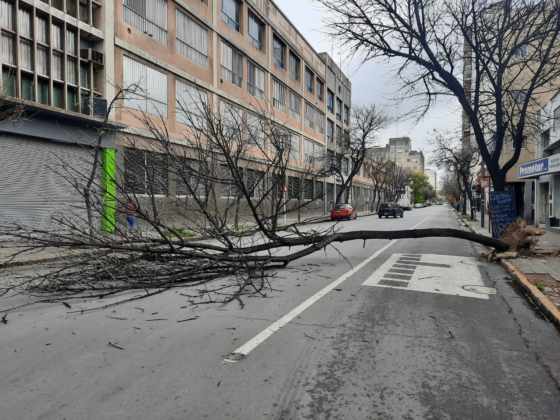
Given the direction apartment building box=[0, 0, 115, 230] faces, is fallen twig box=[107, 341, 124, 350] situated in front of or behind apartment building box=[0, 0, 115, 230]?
in front

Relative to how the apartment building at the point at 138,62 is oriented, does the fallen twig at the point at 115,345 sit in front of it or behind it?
in front

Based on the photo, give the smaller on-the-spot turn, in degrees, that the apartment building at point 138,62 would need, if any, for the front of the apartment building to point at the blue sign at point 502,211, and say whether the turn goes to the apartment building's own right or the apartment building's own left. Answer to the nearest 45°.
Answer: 0° — it already faces it

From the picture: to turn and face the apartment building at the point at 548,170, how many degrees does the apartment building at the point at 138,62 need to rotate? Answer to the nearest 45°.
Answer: approximately 45° to its left

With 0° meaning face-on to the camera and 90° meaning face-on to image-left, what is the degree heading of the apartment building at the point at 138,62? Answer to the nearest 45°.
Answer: approximately 315°

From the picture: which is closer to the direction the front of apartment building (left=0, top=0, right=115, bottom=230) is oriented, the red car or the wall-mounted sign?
the wall-mounted sign

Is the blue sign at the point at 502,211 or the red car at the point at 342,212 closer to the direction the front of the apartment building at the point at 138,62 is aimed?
the blue sign

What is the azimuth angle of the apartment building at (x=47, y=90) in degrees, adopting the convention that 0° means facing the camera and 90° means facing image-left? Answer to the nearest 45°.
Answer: approximately 315°

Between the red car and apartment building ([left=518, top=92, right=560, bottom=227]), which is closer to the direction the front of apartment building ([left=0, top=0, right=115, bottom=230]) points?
the apartment building

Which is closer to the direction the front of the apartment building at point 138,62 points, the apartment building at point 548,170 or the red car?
the apartment building
